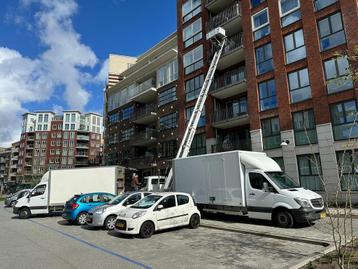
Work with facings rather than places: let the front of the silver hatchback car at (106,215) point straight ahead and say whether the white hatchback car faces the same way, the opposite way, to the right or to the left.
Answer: the same way

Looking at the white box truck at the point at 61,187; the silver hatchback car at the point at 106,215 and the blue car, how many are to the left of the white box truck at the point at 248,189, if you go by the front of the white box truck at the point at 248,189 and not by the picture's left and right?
0

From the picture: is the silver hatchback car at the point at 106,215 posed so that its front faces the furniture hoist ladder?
no

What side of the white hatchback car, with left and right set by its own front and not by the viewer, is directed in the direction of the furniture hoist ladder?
back

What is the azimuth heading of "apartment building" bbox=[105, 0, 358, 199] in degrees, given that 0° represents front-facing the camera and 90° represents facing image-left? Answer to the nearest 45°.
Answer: approximately 45°

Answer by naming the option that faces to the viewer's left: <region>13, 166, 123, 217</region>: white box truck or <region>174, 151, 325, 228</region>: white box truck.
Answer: <region>13, 166, 123, 217</region>: white box truck

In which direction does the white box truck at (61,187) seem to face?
to the viewer's left

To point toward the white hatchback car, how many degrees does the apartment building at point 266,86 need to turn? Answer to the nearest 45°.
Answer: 0° — it already faces it

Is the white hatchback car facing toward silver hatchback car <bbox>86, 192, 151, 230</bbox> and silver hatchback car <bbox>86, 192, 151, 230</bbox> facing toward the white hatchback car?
no

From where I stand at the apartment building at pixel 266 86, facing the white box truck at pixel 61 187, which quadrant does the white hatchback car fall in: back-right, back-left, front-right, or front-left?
front-left

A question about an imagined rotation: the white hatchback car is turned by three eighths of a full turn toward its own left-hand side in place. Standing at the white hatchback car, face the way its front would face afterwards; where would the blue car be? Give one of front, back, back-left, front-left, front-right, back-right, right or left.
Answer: back-left

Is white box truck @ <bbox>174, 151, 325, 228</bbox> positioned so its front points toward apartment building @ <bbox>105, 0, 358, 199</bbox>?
no

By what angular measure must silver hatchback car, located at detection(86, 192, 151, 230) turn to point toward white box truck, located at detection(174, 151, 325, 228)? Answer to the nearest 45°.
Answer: approximately 135° to its left

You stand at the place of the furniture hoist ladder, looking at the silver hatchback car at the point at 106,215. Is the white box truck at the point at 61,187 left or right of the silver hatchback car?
right

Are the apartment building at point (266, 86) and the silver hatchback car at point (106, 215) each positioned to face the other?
no

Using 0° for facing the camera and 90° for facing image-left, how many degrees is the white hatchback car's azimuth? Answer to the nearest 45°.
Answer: approximately 45°
